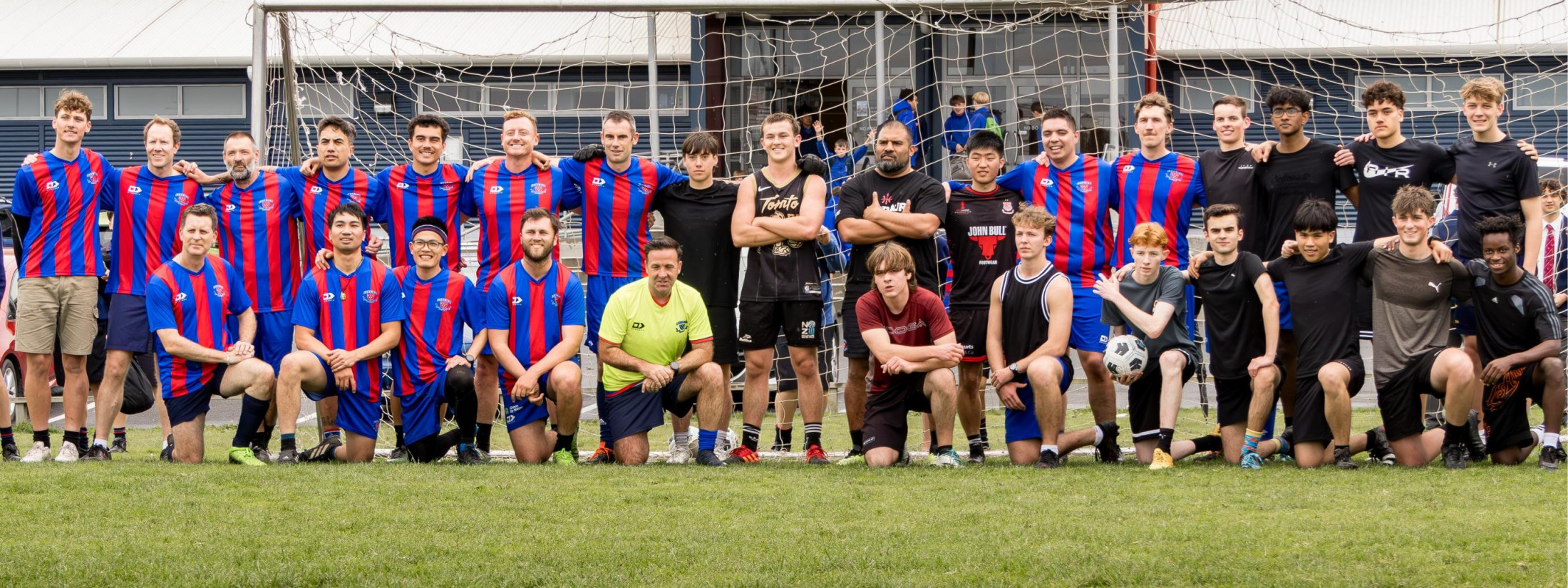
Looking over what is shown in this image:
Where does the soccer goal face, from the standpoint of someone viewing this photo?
facing the viewer
